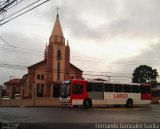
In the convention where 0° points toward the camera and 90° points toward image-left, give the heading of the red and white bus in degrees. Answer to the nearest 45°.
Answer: approximately 45°
